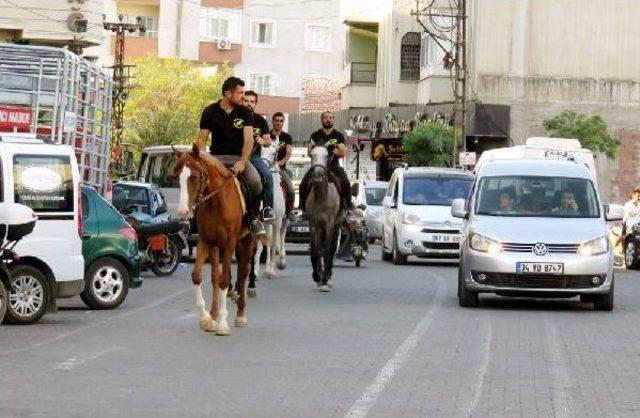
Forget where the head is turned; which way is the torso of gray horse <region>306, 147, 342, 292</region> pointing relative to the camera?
toward the camera

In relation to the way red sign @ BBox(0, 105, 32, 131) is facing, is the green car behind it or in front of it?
in front

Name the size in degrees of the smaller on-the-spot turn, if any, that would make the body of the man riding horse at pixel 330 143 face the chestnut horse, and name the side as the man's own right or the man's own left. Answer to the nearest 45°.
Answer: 0° — they already face it

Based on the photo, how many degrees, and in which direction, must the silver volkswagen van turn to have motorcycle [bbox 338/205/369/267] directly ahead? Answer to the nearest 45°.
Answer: approximately 180°

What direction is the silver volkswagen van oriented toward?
toward the camera

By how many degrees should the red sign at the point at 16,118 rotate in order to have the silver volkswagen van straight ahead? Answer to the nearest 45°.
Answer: approximately 45° to its left

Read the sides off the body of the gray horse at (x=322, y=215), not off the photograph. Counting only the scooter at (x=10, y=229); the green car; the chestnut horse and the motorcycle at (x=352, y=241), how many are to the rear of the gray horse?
1

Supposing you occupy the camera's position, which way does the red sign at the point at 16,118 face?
facing the viewer

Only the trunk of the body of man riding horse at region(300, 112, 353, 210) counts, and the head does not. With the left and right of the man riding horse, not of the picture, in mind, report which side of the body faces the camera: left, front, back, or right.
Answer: front
